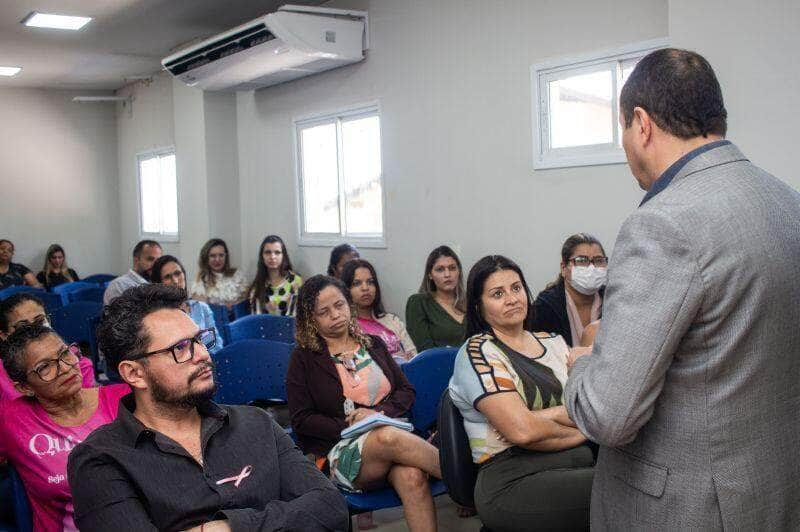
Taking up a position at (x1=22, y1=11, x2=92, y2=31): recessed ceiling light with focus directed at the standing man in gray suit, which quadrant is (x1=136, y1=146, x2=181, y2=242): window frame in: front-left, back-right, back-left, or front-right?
back-left

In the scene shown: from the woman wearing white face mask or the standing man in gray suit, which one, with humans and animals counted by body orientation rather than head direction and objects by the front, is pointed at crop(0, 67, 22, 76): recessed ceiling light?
the standing man in gray suit

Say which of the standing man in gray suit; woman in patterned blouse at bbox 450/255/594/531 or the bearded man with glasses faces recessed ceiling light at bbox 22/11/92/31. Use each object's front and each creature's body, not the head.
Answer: the standing man in gray suit

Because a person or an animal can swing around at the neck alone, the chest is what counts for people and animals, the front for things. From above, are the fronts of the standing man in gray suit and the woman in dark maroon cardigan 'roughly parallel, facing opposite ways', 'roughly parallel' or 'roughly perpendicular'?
roughly parallel, facing opposite ways

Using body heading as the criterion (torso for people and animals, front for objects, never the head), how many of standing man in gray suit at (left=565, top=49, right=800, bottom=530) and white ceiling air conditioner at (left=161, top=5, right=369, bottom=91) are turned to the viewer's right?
0

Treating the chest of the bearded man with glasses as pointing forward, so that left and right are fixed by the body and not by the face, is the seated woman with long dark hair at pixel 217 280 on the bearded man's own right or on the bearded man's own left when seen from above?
on the bearded man's own left

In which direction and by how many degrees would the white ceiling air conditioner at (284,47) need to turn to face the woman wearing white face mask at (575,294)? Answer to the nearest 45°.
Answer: approximately 90° to its left

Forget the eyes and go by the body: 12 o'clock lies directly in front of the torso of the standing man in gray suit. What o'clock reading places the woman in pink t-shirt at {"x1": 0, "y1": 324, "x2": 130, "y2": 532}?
The woman in pink t-shirt is roughly at 11 o'clock from the standing man in gray suit.

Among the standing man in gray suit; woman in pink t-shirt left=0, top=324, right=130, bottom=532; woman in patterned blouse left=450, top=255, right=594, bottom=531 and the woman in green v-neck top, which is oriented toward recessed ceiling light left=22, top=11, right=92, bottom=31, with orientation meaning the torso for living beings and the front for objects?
the standing man in gray suit

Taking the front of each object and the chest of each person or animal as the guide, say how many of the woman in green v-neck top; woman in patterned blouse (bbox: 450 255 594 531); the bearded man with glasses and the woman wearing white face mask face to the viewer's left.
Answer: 0

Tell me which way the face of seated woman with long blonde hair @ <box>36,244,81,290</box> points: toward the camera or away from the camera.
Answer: toward the camera

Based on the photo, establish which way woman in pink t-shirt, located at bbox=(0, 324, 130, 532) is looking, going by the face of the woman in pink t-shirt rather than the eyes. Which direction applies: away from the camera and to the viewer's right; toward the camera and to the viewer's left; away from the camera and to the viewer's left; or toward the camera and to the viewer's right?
toward the camera and to the viewer's right

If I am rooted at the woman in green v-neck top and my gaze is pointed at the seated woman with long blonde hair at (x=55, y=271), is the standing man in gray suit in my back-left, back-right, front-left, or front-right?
back-left

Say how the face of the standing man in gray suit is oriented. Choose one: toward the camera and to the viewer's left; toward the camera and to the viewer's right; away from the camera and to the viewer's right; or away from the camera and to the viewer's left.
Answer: away from the camera and to the viewer's left

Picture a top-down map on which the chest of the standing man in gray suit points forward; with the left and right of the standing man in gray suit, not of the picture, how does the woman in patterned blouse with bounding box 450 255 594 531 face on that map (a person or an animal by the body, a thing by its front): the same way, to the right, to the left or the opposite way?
the opposite way

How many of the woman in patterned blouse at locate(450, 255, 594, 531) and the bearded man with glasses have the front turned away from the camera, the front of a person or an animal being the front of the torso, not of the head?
0

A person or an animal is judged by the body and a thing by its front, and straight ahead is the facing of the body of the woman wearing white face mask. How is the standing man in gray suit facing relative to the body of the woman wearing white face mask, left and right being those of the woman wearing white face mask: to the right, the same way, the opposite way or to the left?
the opposite way

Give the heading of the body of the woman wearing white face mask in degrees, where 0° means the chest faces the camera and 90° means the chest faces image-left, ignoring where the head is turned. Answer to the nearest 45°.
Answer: approximately 315°
